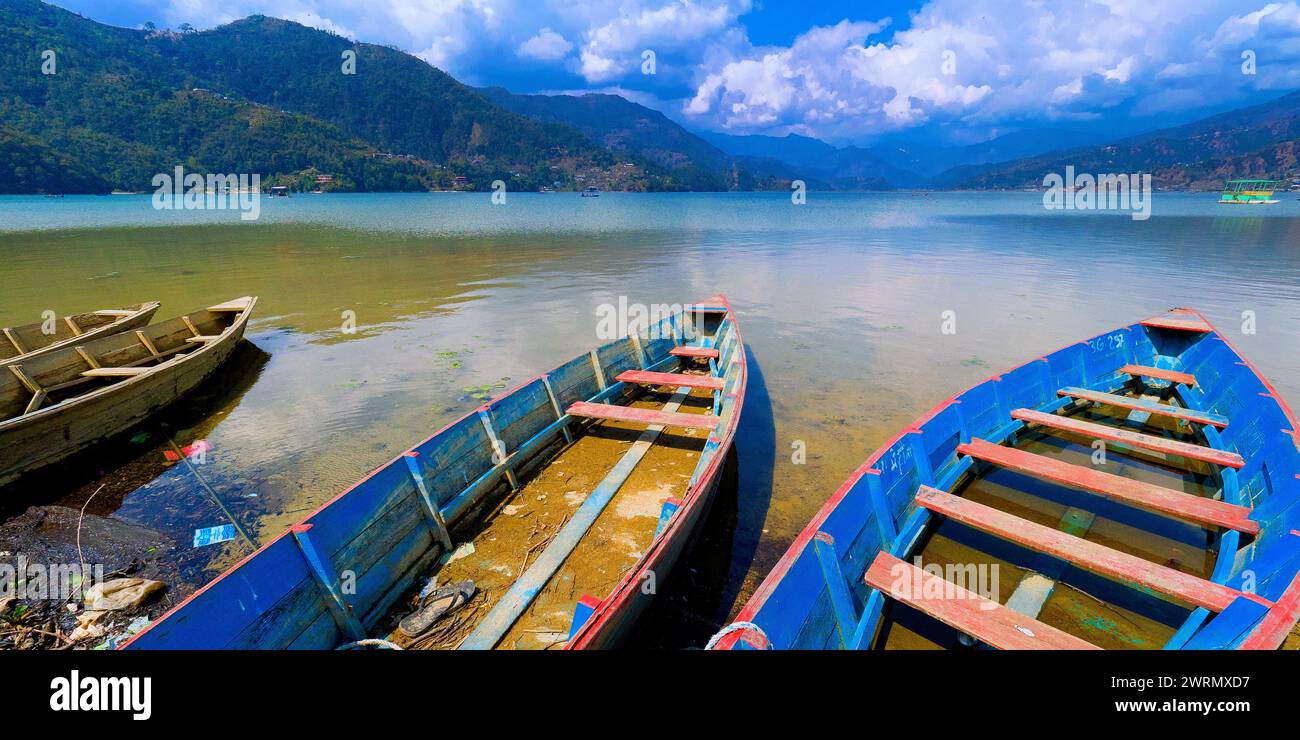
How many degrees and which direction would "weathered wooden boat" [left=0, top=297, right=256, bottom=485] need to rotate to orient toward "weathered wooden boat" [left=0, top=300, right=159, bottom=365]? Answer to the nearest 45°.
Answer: approximately 45° to its left

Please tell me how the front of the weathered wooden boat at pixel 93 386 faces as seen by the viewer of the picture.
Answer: facing away from the viewer and to the right of the viewer

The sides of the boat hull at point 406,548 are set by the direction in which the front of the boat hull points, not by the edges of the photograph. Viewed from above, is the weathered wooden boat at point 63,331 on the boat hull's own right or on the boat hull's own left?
on the boat hull's own left

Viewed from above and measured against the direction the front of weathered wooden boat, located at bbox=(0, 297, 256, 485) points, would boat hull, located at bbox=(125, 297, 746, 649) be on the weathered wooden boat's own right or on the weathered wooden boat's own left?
on the weathered wooden boat's own right

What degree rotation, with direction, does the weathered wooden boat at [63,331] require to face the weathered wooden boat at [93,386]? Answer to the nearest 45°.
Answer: approximately 135° to its right

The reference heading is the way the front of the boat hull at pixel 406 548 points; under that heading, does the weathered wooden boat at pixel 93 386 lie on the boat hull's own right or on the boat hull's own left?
on the boat hull's own left

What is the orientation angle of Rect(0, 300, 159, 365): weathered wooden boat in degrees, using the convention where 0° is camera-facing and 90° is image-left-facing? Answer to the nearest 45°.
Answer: approximately 225°

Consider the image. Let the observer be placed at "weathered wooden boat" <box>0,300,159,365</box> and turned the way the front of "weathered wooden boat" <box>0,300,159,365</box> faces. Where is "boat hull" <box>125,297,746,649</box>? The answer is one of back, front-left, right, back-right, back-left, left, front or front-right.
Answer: back-right

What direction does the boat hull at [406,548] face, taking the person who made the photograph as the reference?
facing away from the viewer and to the right of the viewer
